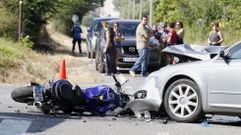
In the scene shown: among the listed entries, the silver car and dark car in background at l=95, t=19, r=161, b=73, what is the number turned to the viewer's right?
0

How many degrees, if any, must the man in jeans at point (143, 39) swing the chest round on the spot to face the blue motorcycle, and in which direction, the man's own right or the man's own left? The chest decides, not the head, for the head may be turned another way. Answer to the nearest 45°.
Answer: approximately 90° to the man's own right

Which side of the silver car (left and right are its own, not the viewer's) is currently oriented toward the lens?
left

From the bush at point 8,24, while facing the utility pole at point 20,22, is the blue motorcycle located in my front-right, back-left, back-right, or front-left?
front-right

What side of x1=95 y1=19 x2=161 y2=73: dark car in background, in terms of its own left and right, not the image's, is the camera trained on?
front

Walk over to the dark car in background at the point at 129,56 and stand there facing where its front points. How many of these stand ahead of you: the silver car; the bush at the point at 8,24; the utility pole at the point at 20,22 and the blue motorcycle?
2

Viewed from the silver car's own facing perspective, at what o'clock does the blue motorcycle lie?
The blue motorcycle is roughly at 12 o'clock from the silver car.

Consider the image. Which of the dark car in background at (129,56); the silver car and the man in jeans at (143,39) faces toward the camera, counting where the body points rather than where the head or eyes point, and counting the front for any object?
the dark car in background

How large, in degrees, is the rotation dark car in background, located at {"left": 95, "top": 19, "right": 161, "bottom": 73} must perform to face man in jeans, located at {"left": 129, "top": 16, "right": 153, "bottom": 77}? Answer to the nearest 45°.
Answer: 0° — it already faces them
